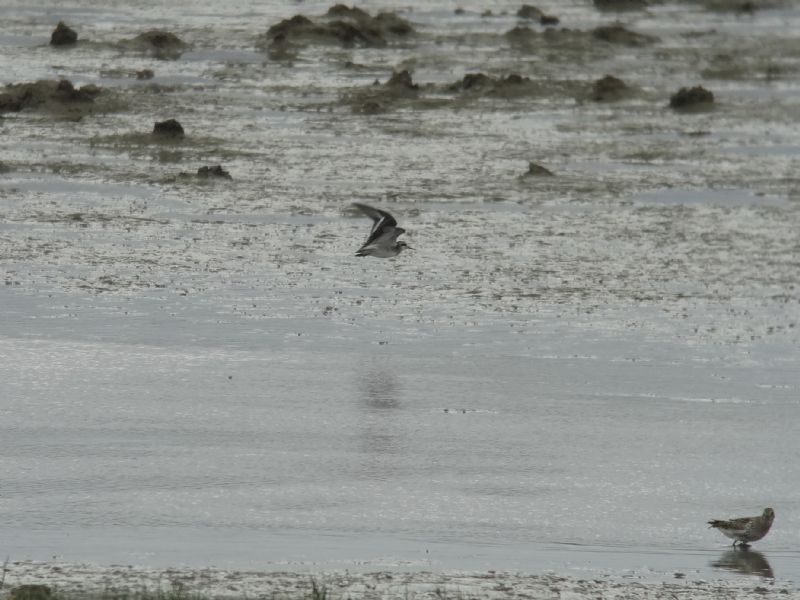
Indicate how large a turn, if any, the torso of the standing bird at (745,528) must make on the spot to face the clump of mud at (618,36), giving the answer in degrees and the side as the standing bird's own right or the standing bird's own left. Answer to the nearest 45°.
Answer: approximately 90° to the standing bird's own left

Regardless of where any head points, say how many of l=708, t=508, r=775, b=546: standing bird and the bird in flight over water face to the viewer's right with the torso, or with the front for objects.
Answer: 2

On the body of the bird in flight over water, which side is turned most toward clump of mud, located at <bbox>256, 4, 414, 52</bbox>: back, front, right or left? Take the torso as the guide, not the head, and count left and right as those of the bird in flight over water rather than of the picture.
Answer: left

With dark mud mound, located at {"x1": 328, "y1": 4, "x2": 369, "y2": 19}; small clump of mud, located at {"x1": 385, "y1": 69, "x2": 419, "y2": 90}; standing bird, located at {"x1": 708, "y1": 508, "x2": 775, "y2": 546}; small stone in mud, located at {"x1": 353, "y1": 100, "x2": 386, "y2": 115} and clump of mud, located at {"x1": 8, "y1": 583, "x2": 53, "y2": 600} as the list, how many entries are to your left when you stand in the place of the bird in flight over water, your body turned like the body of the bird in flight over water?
3

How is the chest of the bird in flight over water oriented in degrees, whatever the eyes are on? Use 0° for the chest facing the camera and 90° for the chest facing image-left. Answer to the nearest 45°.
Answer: approximately 270°

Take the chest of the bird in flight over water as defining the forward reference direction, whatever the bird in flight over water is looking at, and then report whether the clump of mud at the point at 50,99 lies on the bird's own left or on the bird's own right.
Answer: on the bird's own left

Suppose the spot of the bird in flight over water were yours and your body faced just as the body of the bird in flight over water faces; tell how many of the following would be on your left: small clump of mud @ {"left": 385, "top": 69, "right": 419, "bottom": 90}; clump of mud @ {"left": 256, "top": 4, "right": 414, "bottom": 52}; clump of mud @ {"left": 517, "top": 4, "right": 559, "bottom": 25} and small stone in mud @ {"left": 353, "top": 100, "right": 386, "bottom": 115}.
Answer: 4

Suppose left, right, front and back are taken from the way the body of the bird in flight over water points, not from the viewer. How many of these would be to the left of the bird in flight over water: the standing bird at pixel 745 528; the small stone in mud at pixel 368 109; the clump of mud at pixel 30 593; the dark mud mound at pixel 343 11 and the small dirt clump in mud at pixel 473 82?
3

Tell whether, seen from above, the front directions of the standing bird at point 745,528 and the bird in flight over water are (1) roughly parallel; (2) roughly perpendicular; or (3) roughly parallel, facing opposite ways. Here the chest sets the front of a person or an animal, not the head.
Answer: roughly parallel

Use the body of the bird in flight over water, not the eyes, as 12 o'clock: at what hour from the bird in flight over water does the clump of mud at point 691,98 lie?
The clump of mud is roughly at 10 o'clock from the bird in flight over water.

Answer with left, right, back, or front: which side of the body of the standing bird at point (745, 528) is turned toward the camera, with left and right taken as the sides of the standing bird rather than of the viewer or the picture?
right

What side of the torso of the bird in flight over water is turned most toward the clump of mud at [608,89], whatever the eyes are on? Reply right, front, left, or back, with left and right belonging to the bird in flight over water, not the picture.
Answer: left

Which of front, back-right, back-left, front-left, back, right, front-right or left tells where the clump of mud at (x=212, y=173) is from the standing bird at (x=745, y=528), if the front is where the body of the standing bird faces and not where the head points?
back-left

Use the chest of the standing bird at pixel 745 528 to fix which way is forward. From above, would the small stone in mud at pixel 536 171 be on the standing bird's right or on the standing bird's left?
on the standing bird's left

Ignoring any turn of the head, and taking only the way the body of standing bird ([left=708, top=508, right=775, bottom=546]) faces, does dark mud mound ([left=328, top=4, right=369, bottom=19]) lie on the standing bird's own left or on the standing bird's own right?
on the standing bird's own left
